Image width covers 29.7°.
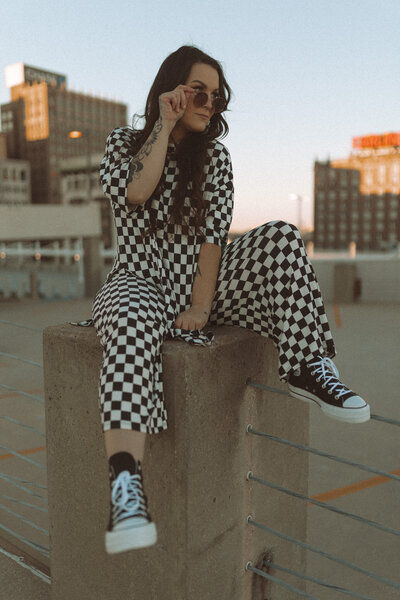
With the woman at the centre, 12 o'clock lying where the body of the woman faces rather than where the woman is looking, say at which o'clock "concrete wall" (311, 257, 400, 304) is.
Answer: The concrete wall is roughly at 8 o'clock from the woman.

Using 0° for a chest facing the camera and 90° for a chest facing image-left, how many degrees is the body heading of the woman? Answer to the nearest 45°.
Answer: approximately 315°
